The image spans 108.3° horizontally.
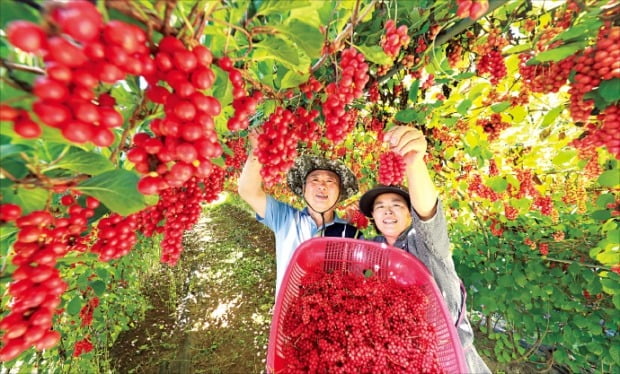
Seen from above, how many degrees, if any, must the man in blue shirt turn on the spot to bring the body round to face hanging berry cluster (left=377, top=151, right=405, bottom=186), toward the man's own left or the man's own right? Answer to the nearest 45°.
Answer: approximately 45° to the man's own left

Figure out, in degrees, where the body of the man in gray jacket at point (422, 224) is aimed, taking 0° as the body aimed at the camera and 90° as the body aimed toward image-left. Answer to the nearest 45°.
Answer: approximately 45°

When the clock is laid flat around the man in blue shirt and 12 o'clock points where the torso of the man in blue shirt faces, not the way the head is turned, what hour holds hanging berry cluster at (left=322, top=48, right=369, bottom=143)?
The hanging berry cluster is roughly at 12 o'clock from the man in blue shirt.

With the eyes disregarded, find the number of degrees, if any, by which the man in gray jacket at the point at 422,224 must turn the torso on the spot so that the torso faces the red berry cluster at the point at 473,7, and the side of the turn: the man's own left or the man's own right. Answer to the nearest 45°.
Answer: approximately 45° to the man's own left

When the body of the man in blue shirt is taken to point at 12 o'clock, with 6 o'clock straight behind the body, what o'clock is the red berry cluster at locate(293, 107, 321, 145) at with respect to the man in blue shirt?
The red berry cluster is roughly at 12 o'clock from the man in blue shirt.

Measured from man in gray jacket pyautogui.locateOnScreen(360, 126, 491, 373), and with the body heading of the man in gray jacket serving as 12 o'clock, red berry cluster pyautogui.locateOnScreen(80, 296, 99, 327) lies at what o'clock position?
The red berry cluster is roughly at 3 o'clock from the man in gray jacket.

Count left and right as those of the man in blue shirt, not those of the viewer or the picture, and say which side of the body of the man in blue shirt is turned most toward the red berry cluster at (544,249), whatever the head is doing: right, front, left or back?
left
